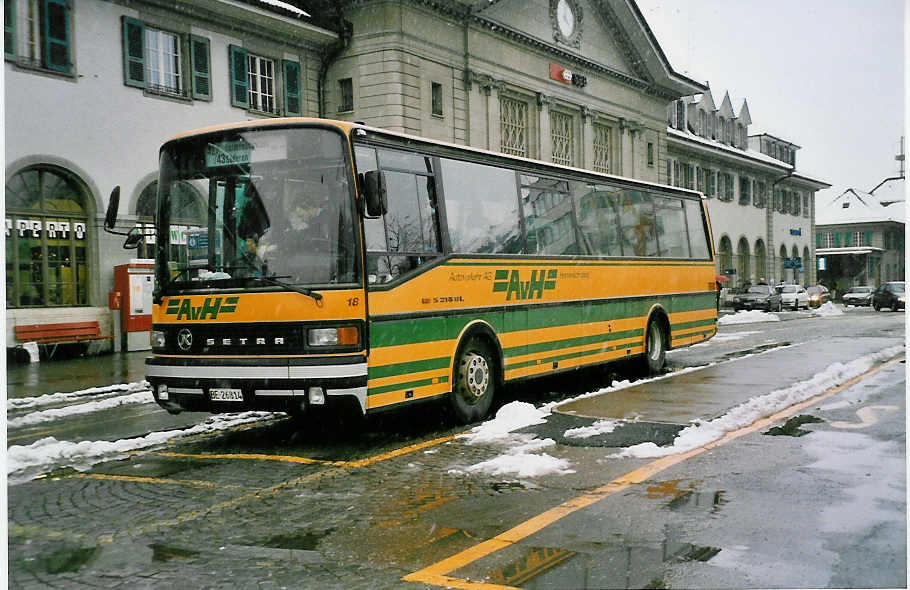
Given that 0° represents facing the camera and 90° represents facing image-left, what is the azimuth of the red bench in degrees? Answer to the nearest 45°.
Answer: approximately 315°

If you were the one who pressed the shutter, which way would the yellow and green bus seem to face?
facing the viewer and to the left of the viewer

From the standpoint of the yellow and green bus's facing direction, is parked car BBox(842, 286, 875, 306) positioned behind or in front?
behind

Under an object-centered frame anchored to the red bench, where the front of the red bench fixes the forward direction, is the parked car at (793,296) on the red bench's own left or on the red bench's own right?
on the red bench's own left

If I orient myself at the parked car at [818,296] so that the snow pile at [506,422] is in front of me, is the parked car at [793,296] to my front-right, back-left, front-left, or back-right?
front-right

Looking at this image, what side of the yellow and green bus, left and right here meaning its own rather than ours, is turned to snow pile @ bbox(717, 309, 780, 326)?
back

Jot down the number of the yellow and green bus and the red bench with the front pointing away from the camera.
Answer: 0

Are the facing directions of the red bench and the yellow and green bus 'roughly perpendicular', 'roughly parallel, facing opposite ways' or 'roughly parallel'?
roughly perpendicular
